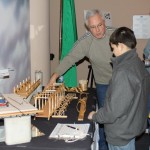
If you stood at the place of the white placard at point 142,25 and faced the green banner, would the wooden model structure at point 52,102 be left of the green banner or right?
left

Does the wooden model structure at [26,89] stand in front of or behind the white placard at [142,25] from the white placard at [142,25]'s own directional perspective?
in front

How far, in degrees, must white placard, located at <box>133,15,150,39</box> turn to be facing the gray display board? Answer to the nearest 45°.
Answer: approximately 45° to its right

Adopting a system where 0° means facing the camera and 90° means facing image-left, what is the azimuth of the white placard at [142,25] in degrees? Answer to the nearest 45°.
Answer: approximately 0°

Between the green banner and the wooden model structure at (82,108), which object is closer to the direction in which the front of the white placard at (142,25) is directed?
the wooden model structure

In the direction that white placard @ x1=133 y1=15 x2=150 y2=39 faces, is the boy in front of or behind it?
in front

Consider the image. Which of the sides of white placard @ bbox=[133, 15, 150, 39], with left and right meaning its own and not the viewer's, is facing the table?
front
